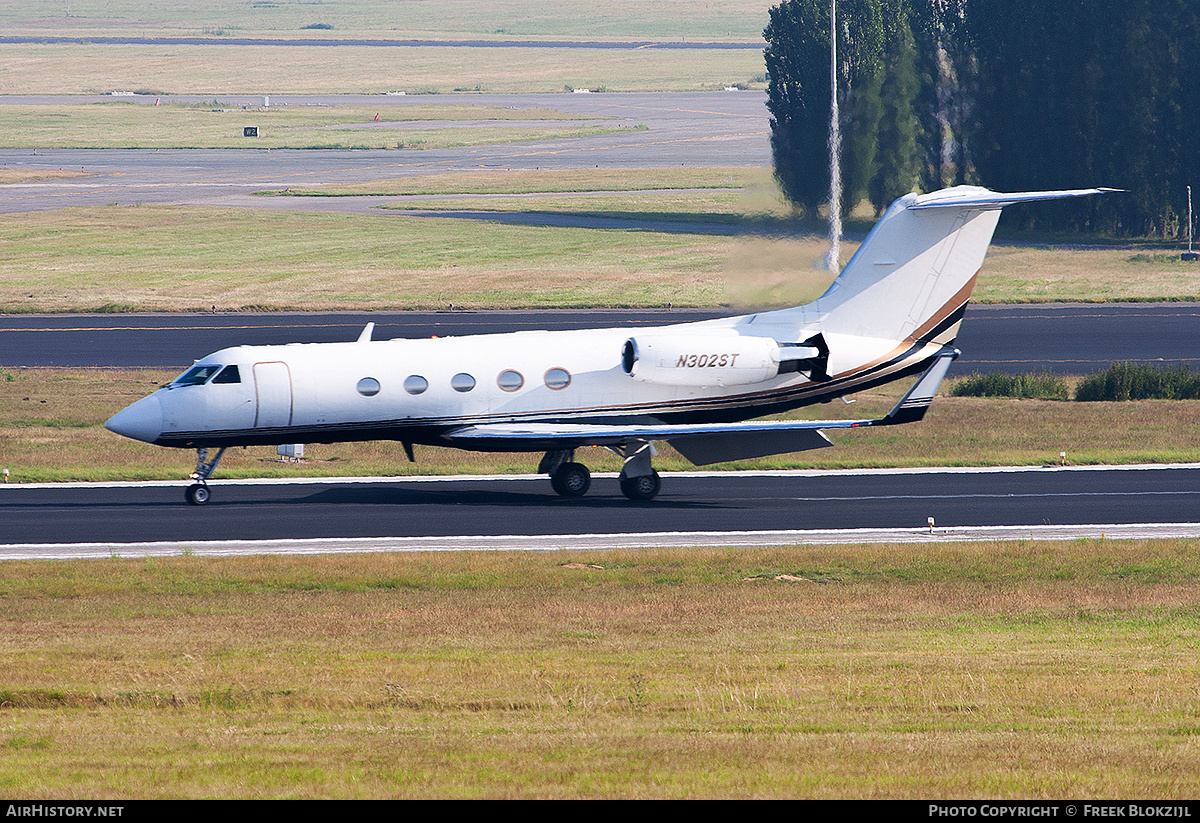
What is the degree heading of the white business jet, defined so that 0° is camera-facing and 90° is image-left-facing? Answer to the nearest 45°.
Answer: approximately 90°

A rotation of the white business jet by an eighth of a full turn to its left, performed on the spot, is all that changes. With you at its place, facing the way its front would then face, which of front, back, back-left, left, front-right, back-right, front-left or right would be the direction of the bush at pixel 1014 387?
back

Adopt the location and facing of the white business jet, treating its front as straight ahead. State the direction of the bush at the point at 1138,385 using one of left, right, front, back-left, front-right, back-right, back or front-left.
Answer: back-right
